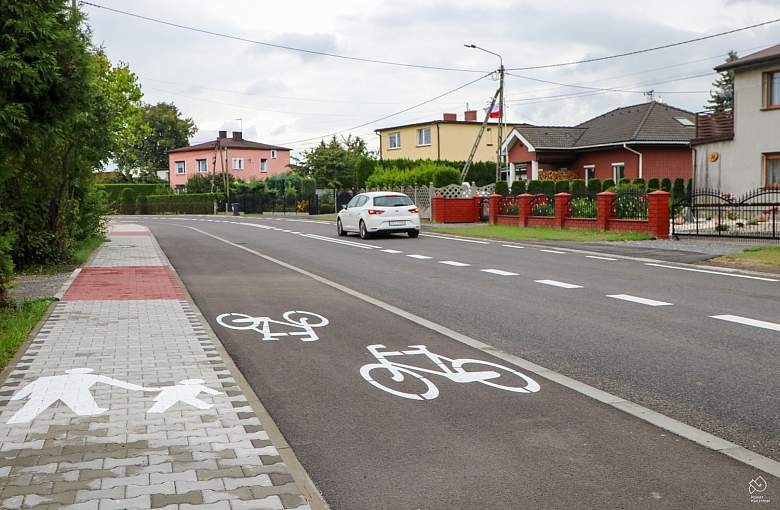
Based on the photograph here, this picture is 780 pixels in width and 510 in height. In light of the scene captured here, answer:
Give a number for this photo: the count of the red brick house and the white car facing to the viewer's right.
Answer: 0

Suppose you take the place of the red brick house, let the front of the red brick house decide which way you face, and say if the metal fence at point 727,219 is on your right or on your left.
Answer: on your left

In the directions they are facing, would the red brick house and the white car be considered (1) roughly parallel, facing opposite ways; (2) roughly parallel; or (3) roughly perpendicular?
roughly perpendicular

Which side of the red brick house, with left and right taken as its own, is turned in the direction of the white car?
front

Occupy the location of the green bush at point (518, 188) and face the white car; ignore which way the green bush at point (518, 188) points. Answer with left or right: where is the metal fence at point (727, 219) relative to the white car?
left

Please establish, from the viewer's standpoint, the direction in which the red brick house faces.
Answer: facing the viewer and to the left of the viewer
